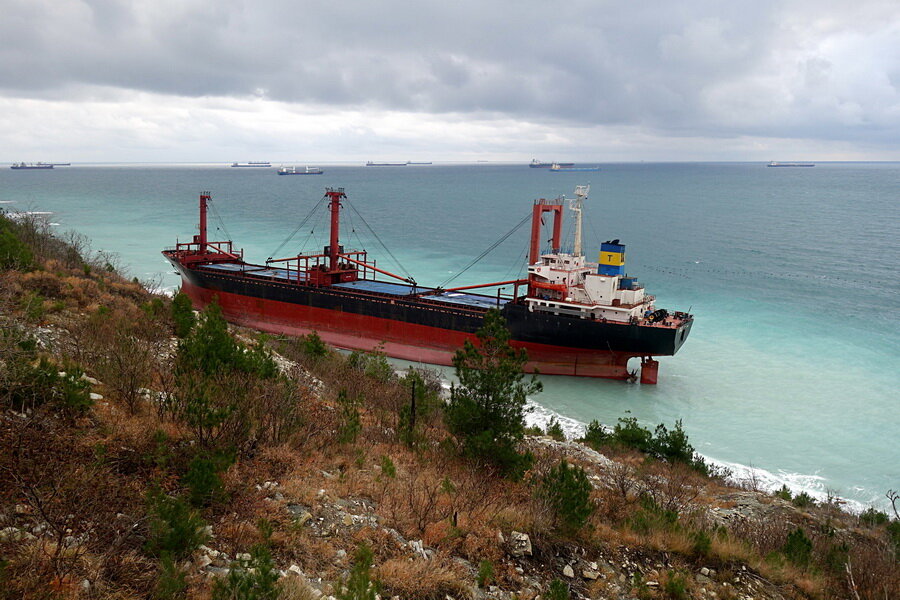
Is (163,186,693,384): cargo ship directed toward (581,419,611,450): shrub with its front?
no

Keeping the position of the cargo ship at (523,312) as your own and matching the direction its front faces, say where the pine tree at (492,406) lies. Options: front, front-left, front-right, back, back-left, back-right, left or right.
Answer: back-left

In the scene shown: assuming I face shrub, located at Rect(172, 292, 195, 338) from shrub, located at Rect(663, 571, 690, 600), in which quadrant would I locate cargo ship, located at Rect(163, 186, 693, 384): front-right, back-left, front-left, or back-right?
front-right

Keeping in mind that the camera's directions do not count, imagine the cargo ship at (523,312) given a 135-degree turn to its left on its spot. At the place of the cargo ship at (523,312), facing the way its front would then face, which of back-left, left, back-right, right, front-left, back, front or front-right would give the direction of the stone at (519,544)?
front

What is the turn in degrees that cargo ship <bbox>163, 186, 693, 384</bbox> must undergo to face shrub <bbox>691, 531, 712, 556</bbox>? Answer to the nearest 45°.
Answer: approximately 135° to its left

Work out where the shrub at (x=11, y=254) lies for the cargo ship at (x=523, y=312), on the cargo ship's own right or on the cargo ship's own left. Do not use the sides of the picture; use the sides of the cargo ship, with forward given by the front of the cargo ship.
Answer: on the cargo ship's own left

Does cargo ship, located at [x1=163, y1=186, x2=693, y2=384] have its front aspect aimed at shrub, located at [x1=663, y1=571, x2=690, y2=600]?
no

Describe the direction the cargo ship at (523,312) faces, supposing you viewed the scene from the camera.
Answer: facing away from the viewer and to the left of the viewer

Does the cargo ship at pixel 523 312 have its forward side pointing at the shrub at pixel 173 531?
no

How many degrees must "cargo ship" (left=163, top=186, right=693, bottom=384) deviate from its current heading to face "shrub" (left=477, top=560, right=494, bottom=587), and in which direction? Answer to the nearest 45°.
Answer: approximately 135° to its left

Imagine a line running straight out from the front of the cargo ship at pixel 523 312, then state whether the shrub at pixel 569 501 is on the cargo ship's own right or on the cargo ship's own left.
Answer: on the cargo ship's own left

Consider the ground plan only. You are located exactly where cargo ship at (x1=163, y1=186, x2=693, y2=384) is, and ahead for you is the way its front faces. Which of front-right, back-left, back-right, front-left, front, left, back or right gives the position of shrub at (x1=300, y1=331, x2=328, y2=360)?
left

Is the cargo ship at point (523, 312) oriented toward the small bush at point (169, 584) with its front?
no

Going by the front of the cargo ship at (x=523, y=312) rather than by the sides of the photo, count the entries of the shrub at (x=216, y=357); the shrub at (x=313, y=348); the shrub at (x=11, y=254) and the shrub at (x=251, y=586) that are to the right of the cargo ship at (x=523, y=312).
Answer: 0
